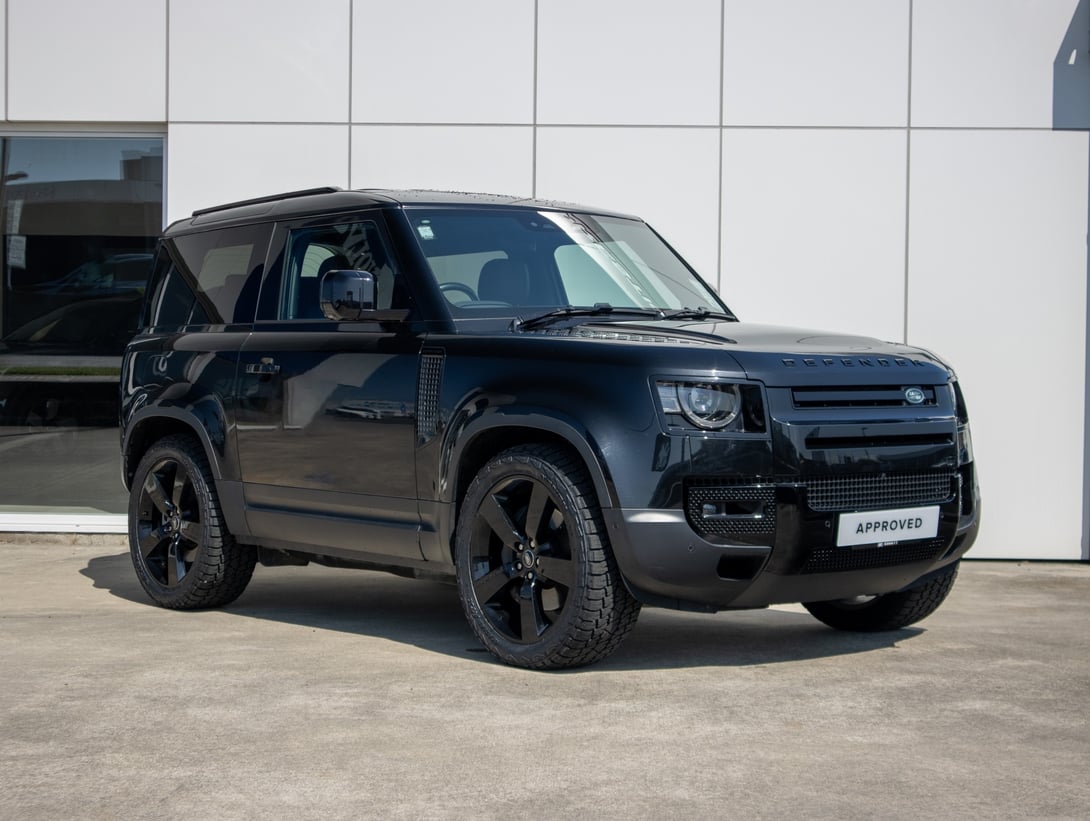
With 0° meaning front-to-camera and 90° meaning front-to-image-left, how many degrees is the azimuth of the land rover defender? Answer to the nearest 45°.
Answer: approximately 315°

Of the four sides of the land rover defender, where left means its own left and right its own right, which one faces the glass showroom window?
back
